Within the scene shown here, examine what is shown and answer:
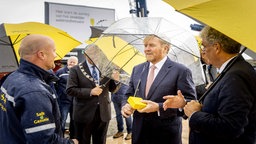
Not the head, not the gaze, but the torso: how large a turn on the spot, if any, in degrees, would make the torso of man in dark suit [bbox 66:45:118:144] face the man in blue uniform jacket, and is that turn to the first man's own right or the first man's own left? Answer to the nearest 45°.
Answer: approximately 45° to the first man's own right

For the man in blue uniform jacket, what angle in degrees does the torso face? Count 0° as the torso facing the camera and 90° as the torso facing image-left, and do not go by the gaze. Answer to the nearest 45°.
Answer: approximately 225°

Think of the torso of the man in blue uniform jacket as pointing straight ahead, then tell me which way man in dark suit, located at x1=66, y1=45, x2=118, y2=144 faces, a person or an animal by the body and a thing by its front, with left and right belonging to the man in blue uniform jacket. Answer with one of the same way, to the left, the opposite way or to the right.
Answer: to the right

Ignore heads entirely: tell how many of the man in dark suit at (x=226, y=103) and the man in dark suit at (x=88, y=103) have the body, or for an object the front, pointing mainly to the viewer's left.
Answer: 1

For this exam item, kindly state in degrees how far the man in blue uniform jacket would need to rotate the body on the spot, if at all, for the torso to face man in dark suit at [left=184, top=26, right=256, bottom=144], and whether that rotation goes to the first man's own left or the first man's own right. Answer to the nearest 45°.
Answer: approximately 45° to the first man's own right

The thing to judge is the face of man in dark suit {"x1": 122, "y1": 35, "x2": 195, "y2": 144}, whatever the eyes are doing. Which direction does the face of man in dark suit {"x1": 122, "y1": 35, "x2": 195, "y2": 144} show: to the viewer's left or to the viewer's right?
to the viewer's left

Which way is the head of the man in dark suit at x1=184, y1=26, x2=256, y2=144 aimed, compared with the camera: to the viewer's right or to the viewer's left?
to the viewer's left

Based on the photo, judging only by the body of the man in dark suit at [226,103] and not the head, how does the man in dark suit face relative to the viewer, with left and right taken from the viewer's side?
facing to the left of the viewer

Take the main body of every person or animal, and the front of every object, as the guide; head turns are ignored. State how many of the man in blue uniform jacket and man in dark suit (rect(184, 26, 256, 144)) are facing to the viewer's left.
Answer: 1

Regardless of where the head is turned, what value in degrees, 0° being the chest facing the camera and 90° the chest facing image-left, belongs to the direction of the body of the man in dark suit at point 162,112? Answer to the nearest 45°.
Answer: approximately 45°
